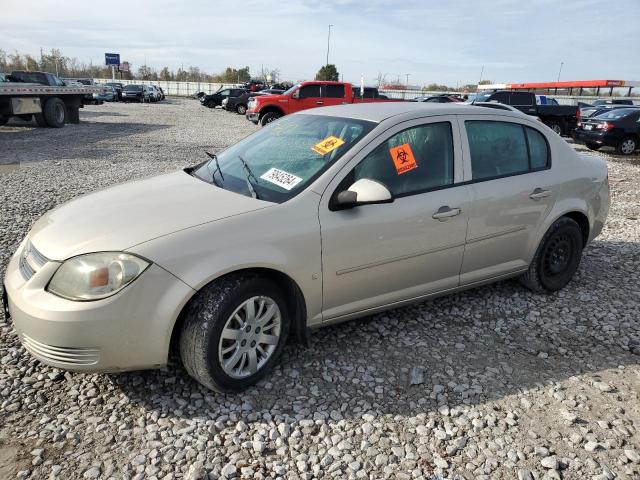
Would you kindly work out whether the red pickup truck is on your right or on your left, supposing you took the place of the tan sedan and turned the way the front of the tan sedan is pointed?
on your right

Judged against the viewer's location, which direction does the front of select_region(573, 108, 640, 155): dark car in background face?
facing away from the viewer and to the right of the viewer

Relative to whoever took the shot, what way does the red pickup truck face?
facing to the left of the viewer

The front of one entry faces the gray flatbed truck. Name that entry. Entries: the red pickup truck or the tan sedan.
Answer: the red pickup truck

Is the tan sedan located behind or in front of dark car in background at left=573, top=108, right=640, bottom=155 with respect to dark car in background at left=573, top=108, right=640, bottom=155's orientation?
behind

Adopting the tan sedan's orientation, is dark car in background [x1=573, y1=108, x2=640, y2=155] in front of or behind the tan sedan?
behind

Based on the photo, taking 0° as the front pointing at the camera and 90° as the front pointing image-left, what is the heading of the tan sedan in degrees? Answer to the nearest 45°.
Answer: approximately 45°

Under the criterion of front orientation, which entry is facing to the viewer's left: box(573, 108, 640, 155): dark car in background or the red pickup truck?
the red pickup truck

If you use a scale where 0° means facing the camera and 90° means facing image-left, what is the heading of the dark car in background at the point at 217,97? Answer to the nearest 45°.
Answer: approximately 45°

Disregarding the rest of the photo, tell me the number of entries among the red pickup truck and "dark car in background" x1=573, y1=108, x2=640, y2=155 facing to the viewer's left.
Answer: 1

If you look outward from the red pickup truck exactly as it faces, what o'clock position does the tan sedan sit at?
The tan sedan is roughly at 9 o'clock from the red pickup truck.
